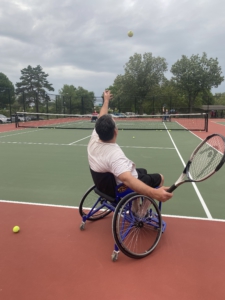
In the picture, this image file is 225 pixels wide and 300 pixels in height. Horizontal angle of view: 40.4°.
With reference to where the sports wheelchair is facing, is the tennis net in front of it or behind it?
in front

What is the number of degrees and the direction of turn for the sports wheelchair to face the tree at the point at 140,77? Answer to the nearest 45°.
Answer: approximately 45° to its left

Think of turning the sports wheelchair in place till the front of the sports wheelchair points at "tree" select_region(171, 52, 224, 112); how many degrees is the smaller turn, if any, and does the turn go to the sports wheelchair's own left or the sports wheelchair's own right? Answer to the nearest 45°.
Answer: approximately 45° to the sports wheelchair's own left

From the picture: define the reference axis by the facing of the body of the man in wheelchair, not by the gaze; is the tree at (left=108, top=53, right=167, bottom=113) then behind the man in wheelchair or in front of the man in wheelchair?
in front

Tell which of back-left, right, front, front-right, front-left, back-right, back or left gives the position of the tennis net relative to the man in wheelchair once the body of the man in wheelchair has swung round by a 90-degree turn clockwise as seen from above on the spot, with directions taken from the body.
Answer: back-left

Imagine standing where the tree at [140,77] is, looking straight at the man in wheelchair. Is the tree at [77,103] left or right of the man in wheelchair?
right

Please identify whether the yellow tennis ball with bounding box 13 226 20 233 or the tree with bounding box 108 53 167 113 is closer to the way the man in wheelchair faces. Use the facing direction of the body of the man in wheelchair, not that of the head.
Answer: the tree

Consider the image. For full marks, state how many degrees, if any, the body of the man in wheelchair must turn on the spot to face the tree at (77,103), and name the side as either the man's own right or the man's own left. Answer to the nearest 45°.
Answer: approximately 45° to the man's own left

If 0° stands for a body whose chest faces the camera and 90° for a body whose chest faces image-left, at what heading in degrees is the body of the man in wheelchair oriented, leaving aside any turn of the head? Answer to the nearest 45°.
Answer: approximately 225°

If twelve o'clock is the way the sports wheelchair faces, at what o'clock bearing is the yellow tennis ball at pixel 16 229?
The yellow tennis ball is roughly at 8 o'clock from the sports wheelchair.

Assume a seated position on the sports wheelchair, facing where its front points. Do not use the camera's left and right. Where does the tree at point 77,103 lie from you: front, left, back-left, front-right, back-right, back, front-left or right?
front-left
